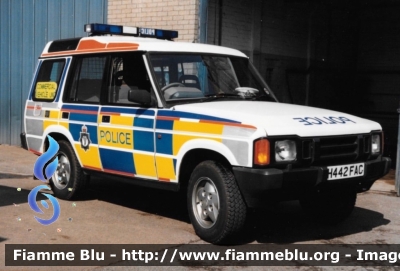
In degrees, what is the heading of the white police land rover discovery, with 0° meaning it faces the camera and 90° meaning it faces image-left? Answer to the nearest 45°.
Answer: approximately 315°
